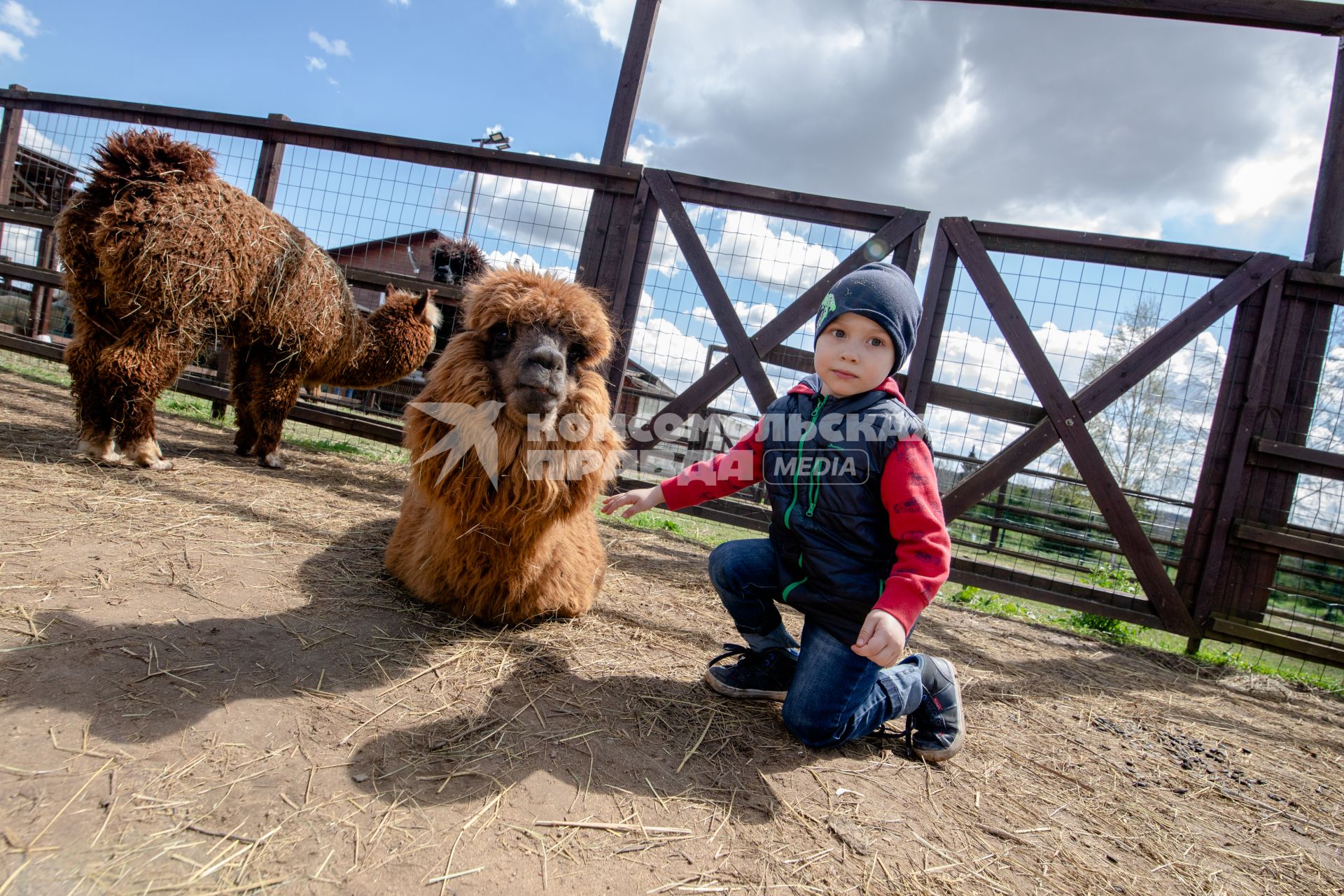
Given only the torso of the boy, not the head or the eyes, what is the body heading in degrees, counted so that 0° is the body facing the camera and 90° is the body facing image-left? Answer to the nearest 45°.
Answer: approximately 45°

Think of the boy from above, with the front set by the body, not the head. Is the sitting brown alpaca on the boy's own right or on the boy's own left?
on the boy's own right

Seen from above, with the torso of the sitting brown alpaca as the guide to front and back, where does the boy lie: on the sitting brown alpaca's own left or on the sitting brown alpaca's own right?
on the sitting brown alpaca's own left

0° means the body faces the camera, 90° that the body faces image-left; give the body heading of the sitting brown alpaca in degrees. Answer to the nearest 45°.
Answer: approximately 0°

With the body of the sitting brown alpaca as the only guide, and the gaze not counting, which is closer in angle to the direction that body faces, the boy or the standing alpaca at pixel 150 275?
the boy

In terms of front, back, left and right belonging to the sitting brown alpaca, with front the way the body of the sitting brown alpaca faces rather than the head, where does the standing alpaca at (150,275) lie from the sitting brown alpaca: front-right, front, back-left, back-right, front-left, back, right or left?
back-right
